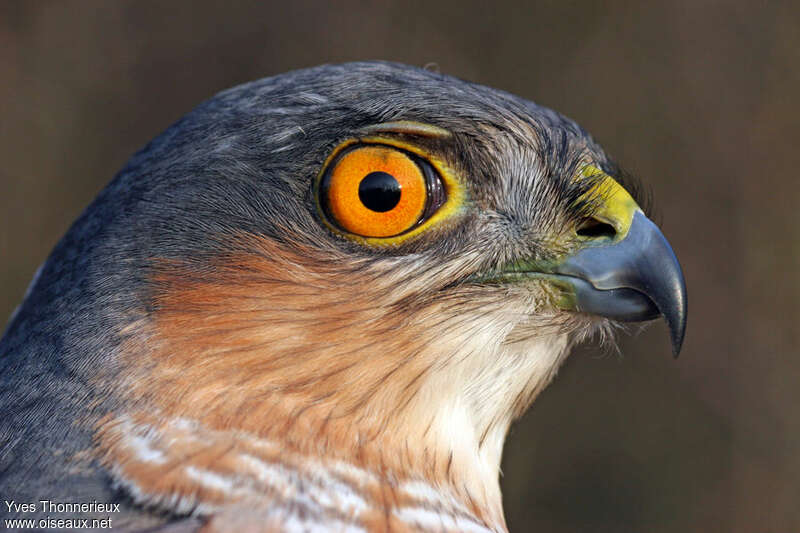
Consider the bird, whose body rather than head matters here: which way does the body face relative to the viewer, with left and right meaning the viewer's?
facing to the right of the viewer
